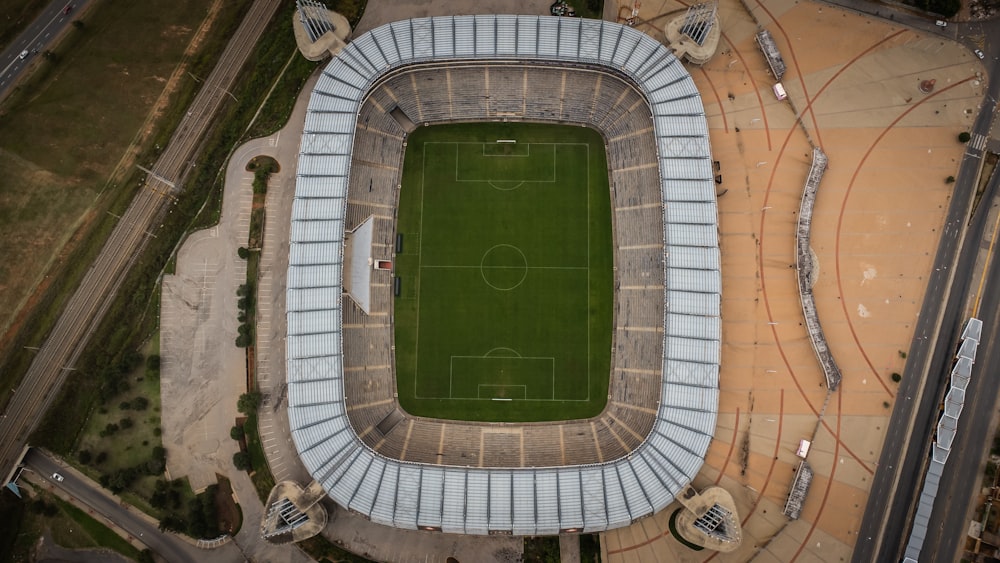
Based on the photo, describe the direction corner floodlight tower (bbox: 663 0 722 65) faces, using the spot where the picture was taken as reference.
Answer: facing the viewer and to the left of the viewer

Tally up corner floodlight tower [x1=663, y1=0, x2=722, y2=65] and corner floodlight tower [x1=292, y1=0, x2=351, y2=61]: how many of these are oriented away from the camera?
0

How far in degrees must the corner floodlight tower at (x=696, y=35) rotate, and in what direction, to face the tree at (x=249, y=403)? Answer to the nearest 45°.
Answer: approximately 45° to its right

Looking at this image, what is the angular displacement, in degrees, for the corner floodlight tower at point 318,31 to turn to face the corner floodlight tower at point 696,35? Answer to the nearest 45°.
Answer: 0° — it already faces it
